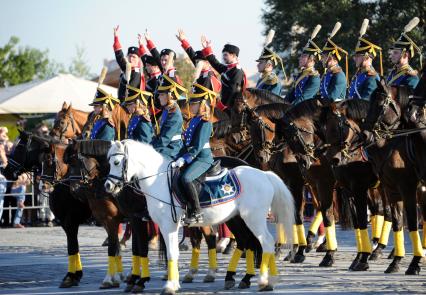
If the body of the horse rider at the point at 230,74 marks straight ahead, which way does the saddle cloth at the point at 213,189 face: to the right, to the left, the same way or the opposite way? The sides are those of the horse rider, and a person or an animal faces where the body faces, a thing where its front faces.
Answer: the same way

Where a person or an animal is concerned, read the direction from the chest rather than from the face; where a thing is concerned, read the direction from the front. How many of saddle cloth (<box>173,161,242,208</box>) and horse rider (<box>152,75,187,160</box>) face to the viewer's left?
2

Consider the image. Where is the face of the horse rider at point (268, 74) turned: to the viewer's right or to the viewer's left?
to the viewer's left

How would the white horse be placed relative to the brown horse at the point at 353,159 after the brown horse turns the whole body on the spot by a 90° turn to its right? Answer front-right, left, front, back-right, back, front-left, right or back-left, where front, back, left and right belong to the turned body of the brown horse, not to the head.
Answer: left

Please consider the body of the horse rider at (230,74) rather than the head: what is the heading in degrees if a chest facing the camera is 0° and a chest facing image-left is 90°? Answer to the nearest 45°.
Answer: approximately 90°

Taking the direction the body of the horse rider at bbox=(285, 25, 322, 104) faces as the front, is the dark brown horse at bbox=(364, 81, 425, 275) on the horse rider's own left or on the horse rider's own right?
on the horse rider's own left

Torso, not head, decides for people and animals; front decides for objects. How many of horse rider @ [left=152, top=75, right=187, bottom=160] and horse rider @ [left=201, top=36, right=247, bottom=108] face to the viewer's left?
2

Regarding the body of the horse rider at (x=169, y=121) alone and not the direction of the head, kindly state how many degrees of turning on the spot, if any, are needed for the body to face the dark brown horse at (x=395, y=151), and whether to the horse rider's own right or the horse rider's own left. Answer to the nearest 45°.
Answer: approximately 180°

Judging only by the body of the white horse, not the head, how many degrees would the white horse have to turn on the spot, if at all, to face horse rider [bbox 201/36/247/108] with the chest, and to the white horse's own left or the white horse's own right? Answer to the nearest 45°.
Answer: approximately 90° to the white horse's own right

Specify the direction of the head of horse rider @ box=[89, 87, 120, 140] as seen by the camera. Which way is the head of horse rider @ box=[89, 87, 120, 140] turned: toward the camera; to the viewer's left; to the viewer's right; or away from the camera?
to the viewer's left

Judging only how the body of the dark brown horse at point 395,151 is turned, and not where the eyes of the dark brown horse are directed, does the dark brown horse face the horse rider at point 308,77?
no

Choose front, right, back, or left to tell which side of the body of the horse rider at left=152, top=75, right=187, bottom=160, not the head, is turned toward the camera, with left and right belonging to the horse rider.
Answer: left

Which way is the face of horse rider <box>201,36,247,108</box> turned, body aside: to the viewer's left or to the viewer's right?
to the viewer's left

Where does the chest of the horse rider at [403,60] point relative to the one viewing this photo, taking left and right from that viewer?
facing the viewer and to the left of the viewer

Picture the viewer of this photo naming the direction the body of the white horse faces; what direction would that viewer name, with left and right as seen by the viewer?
facing to the left of the viewer
